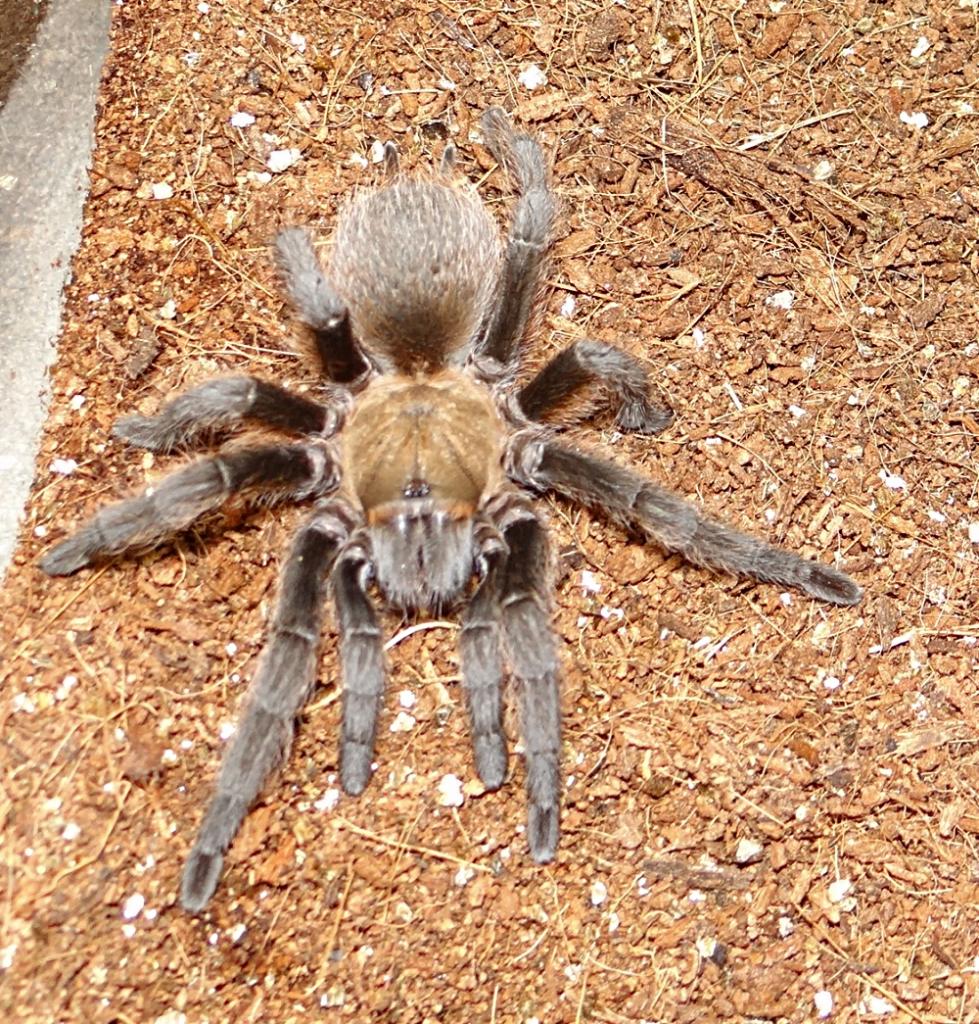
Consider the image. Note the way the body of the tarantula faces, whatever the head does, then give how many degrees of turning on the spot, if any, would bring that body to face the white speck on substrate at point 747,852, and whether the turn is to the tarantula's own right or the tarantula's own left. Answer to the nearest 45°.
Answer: approximately 45° to the tarantula's own left

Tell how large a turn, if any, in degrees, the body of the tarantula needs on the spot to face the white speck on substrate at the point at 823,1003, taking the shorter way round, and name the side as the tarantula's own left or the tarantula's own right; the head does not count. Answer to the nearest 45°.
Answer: approximately 45° to the tarantula's own left

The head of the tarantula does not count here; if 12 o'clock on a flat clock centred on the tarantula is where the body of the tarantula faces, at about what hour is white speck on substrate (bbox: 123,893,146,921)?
The white speck on substrate is roughly at 1 o'clock from the tarantula.

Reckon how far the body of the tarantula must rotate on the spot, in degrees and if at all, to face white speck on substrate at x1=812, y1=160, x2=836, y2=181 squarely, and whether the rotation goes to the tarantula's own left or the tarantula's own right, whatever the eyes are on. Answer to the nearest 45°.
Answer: approximately 135° to the tarantula's own left

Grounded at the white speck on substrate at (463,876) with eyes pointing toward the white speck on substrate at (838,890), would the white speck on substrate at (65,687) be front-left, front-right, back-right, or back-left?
back-left

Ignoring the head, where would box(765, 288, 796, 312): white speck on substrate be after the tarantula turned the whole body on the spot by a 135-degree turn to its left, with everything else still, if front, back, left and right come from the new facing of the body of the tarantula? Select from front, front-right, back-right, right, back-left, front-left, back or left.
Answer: front

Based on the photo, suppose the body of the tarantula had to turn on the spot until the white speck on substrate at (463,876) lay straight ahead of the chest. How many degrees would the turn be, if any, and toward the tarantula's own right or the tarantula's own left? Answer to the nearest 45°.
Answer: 0° — it already faces it

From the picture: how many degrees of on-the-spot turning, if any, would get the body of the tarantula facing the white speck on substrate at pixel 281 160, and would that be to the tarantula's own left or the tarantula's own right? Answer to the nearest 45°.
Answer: approximately 135° to the tarantula's own right

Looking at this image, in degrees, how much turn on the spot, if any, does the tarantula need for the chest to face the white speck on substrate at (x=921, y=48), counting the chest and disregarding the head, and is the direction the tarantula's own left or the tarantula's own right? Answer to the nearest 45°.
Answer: approximately 135° to the tarantula's own left

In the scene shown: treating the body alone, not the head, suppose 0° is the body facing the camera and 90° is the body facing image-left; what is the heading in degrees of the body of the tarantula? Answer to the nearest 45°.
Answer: approximately 0°

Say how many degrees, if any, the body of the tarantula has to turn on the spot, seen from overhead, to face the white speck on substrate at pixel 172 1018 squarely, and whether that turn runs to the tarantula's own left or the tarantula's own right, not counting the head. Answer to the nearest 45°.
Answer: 0° — it already faces it
